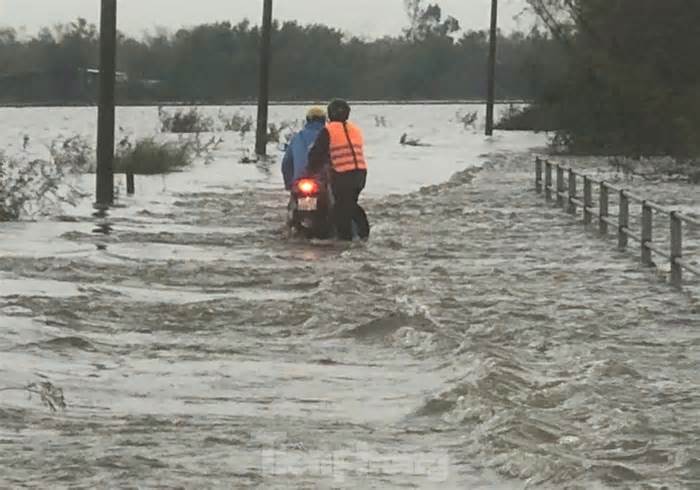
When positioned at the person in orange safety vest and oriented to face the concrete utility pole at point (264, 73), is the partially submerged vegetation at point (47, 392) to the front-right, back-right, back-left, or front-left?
back-left

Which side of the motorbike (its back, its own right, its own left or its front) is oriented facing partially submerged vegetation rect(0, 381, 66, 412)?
back

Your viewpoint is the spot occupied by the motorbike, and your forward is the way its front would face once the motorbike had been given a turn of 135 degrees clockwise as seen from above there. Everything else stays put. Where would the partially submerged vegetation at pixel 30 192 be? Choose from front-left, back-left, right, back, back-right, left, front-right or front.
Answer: back

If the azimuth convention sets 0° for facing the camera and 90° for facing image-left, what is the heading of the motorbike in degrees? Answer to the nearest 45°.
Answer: approximately 180°

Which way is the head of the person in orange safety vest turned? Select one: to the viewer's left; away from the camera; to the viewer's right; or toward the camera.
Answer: away from the camera

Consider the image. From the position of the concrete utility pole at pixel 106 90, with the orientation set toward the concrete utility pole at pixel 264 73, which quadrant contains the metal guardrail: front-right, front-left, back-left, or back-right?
back-right

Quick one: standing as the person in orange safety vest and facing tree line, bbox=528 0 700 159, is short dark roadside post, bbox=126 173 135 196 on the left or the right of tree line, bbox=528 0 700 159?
left

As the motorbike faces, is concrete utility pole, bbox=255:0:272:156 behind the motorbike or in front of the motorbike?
in front

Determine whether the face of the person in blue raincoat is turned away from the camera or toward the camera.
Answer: away from the camera

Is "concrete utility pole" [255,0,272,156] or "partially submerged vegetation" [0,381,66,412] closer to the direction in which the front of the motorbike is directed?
the concrete utility pole

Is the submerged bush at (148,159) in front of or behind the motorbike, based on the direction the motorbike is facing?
in front

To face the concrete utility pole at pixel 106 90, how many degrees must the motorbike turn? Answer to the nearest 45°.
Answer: approximately 45° to its left

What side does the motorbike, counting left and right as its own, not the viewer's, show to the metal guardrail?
right
